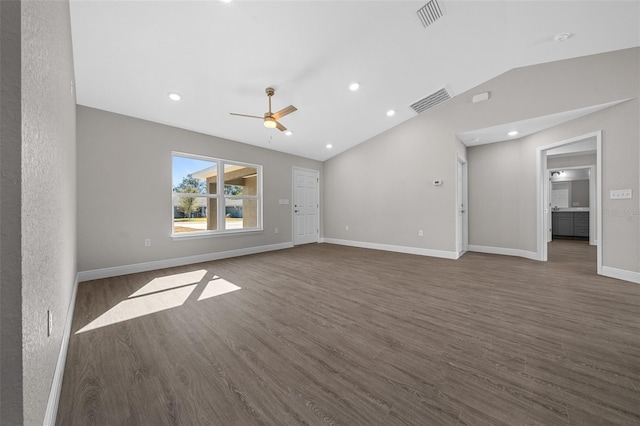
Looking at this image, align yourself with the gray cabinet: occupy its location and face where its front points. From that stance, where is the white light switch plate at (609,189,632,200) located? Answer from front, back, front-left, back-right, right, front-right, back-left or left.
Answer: front

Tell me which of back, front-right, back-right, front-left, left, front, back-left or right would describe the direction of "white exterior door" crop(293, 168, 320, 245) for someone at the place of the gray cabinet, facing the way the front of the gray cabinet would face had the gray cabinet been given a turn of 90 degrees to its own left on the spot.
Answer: back-right

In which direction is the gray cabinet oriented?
toward the camera

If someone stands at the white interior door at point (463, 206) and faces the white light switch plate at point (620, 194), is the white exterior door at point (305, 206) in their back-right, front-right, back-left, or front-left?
back-right

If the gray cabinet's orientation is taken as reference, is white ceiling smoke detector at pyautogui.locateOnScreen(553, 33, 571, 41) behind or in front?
in front
